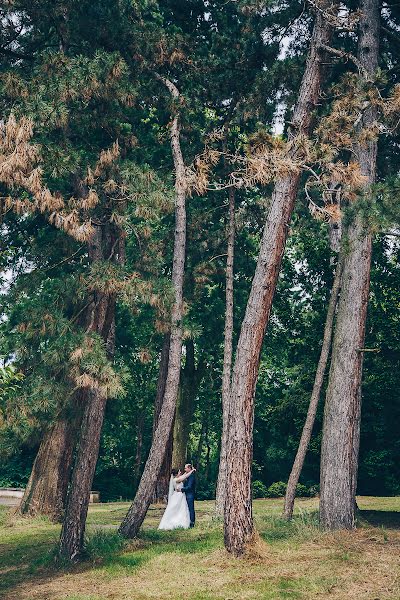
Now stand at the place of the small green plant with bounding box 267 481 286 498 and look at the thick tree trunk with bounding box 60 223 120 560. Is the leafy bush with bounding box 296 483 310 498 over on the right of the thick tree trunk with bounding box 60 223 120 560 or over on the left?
left

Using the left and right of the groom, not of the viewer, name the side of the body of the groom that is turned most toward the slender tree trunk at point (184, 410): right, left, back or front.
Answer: right

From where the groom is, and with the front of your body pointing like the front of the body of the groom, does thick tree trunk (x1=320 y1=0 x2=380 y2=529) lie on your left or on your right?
on your left

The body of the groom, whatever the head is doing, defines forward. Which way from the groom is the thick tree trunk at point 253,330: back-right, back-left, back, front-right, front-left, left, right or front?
left

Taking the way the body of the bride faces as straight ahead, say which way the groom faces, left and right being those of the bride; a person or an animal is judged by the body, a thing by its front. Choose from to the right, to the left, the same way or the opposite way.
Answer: the opposite way

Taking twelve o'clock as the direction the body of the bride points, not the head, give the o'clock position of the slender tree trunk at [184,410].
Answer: The slender tree trunk is roughly at 9 o'clock from the bride.

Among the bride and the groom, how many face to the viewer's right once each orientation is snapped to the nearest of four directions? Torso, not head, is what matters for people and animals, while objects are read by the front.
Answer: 1

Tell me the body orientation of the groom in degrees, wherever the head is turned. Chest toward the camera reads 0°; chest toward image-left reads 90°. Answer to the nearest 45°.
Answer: approximately 90°

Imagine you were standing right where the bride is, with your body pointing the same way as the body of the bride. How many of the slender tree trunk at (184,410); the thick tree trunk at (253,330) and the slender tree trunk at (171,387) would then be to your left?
1

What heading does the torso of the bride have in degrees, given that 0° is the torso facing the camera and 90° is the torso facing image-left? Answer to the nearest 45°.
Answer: approximately 270°
